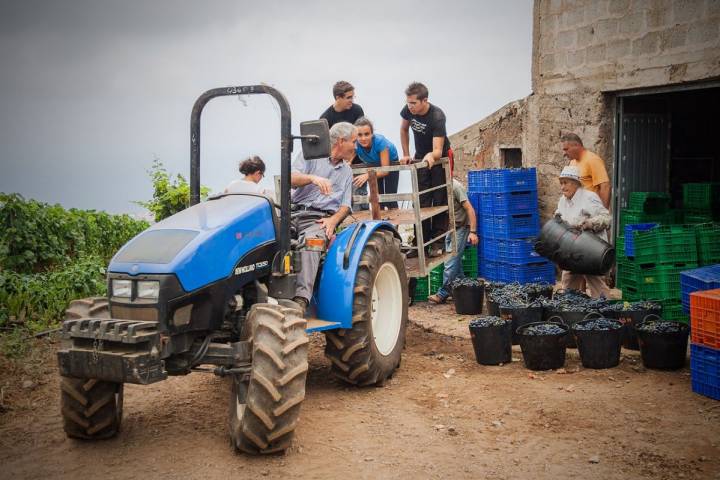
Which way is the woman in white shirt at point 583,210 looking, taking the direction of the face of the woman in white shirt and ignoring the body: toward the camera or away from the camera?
toward the camera

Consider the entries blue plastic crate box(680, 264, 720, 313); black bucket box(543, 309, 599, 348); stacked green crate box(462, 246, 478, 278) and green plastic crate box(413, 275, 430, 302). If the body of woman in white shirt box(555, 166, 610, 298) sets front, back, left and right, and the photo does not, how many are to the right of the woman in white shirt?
2

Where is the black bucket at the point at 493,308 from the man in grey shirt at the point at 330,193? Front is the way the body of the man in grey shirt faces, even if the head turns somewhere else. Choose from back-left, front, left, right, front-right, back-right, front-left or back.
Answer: left

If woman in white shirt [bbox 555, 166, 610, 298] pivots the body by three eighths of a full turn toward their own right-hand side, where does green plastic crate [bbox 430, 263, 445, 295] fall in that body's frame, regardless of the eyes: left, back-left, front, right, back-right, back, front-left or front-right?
front-left

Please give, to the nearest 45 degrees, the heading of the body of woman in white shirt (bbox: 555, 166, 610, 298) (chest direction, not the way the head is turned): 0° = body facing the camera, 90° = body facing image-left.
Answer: approximately 45°

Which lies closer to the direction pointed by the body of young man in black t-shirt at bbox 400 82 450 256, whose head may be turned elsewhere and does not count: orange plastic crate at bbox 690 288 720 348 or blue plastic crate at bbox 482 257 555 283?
the orange plastic crate

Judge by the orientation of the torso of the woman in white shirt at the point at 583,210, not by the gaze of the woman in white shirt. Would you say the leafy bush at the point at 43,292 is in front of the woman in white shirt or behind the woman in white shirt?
in front

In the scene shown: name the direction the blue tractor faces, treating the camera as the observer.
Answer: facing the viewer and to the left of the viewer

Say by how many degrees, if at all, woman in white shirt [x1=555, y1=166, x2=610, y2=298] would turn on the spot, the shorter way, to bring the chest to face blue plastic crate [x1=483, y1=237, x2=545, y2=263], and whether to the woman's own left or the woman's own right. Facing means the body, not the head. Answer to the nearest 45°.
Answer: approximately 90° to the woman's own right

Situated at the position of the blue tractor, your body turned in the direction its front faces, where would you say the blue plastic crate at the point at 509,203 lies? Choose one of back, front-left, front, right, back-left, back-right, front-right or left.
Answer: back

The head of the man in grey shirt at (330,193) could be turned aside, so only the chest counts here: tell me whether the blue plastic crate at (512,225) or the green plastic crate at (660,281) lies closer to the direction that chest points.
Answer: the green plastic crate

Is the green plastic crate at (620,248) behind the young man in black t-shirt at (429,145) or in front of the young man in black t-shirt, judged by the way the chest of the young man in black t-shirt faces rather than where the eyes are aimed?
behind
